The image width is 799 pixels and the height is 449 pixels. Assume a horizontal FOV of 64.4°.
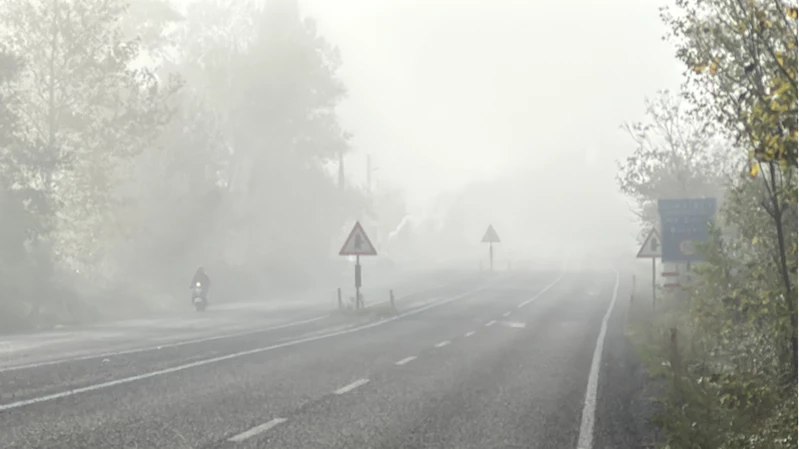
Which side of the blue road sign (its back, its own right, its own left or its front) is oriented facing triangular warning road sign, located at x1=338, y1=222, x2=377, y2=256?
right

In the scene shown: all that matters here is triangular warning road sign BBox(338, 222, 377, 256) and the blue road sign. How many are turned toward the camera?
2

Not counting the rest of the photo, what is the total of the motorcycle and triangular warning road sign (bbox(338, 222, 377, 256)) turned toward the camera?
2

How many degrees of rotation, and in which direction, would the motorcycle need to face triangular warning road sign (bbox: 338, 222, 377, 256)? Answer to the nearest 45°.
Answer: approximately 45° to its left

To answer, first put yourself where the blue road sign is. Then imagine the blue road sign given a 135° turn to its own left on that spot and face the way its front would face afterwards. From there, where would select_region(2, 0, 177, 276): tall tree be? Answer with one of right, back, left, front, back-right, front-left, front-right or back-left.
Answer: back-left
